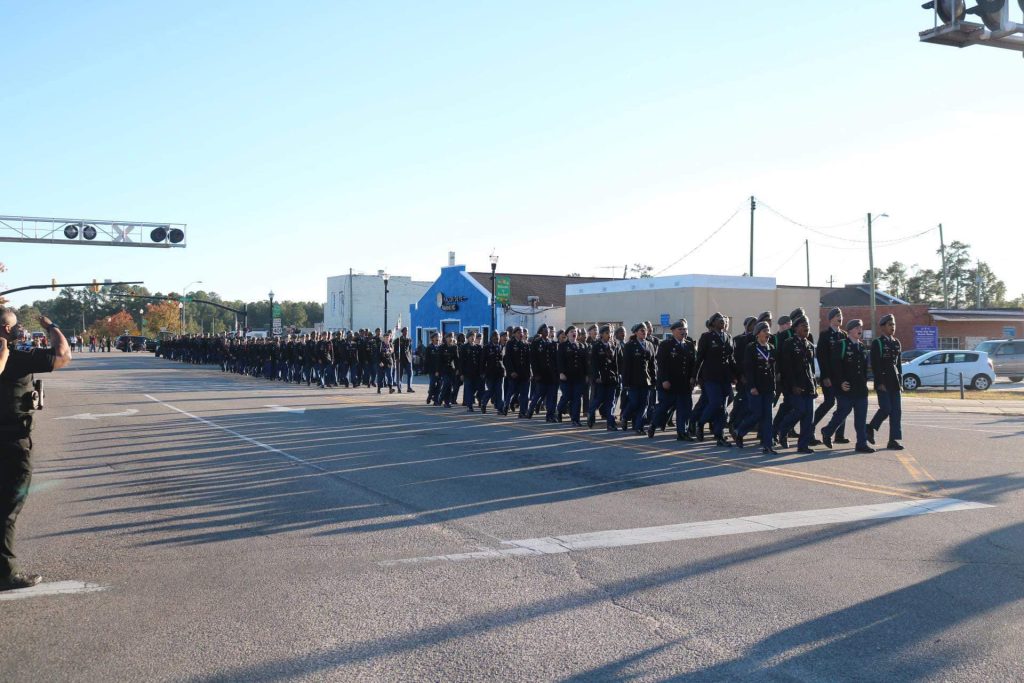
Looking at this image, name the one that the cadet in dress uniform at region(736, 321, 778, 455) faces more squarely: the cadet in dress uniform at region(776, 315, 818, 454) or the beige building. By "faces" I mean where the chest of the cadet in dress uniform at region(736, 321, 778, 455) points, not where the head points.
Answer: the cadet in dress uniform

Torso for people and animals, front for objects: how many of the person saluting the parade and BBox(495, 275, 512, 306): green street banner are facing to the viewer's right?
1

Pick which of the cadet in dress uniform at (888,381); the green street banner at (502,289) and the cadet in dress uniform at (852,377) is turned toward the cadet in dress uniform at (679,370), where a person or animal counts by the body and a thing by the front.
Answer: the green street banner

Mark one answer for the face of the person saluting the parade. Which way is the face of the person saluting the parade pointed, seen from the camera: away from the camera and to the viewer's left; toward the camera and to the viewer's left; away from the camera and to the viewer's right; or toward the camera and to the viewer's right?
away from the camera and to the viewer's right

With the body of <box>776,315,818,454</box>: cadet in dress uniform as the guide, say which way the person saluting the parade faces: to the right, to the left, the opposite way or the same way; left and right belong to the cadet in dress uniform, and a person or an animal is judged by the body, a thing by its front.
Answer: to the left

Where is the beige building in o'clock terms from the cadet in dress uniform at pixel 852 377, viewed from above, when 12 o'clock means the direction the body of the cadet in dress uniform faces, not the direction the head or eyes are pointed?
The beige building is roughly at 7 o'clock from the cadet in dress uniform.

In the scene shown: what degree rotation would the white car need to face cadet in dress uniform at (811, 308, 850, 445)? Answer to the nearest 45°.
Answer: approximately 90° to its left

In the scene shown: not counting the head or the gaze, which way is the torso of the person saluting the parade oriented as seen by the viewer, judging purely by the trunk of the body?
to the viewer's right

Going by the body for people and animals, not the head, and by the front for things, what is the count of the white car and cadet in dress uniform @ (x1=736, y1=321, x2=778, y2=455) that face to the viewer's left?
1

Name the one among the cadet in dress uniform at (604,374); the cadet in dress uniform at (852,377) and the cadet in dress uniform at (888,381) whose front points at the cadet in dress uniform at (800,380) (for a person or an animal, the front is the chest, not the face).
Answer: the cadet in dress uniform at (604,374)

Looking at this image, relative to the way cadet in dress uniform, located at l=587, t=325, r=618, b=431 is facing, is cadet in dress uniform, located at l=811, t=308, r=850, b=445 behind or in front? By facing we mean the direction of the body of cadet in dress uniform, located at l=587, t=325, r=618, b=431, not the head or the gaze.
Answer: in front

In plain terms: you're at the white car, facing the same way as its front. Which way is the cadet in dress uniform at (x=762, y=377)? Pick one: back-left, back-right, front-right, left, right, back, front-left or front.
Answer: left

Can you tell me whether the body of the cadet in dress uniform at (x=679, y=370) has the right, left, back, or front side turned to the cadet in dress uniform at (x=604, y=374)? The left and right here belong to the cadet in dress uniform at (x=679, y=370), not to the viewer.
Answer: back
